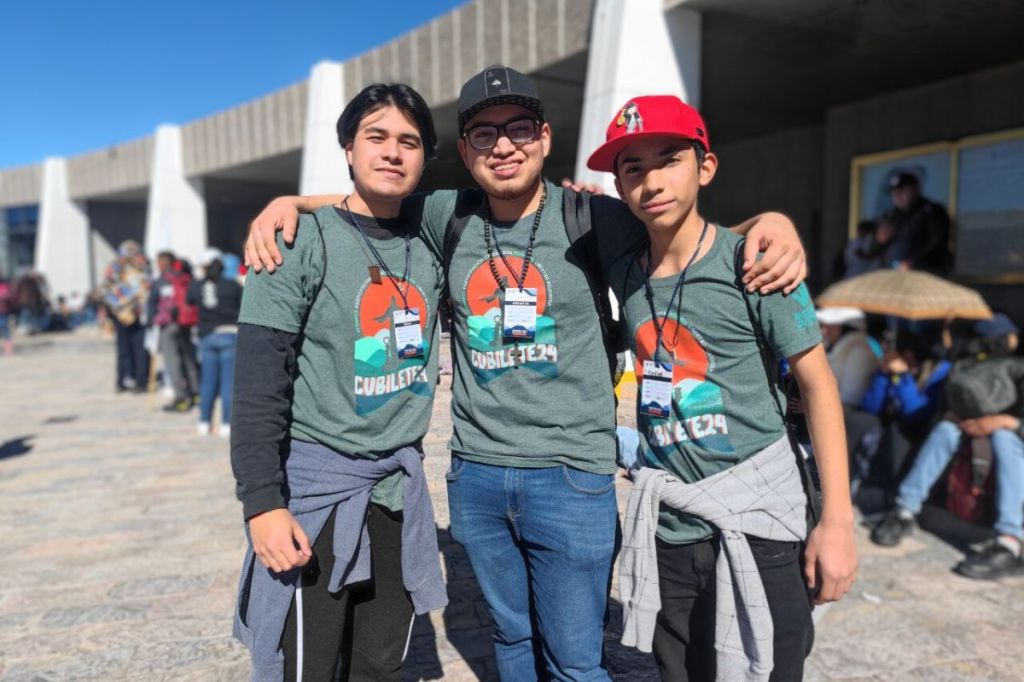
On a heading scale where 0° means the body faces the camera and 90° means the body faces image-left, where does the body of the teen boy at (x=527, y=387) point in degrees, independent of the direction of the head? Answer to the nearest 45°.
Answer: approximately 0°

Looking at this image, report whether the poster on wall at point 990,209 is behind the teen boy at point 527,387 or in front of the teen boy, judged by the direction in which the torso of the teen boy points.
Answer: behind

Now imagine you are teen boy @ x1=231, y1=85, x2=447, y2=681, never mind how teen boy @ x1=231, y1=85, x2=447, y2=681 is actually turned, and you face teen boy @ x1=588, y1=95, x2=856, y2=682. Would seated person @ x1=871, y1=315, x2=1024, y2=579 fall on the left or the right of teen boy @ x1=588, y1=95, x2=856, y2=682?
left

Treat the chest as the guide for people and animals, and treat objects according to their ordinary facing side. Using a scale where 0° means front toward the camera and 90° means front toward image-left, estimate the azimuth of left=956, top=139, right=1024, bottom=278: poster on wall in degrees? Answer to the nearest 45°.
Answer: approximately 45°

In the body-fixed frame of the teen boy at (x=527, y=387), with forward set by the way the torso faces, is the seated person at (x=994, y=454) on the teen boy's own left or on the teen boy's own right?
on the teen boy's own left

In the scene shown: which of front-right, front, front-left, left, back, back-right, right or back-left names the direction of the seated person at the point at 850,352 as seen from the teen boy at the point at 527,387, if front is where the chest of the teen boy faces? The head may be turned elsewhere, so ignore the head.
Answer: back-left

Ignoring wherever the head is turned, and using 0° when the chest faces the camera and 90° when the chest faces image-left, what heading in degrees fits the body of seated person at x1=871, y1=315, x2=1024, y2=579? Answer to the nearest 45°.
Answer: approximately 45°
